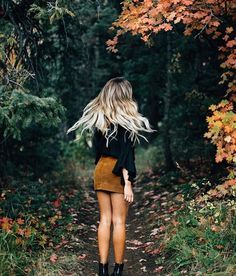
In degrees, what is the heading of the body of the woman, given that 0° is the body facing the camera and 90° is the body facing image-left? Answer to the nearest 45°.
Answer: approximately 225°

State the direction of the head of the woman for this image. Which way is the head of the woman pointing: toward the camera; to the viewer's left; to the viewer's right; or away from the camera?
away from the camera
